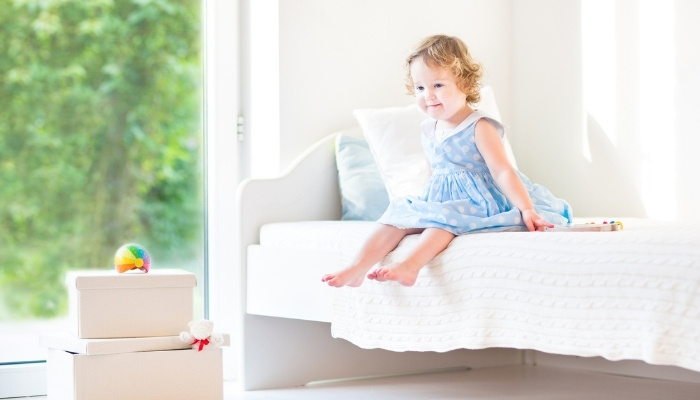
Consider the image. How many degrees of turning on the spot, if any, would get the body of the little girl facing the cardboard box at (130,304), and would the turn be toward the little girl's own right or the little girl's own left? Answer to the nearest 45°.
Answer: approximately 45° to the little girl's own right

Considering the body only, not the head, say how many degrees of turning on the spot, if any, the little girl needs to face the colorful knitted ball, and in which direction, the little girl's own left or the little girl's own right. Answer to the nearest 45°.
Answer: approximately 45° to the little girl's own right

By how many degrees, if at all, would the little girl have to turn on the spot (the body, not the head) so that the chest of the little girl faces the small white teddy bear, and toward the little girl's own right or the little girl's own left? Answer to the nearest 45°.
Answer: approximately 45° to the little girl's own right

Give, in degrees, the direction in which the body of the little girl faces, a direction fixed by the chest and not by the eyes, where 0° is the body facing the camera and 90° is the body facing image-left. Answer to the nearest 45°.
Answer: approximately 45°
